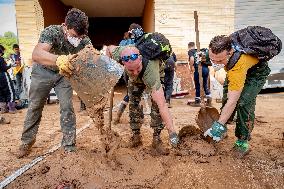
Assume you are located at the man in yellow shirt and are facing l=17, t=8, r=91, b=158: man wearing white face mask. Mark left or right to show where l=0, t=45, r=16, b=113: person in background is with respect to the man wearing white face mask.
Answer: right

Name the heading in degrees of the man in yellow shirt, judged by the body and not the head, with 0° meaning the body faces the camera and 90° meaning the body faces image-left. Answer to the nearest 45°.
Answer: approximately 45°

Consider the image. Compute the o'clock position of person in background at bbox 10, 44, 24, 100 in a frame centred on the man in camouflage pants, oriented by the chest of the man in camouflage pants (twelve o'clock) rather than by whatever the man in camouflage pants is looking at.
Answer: The person in background is roughly at 5 o'clock from the man in camouflage pants.

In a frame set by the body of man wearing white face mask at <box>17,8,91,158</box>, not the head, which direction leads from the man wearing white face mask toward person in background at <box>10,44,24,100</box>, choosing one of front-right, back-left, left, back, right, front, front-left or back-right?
back-left

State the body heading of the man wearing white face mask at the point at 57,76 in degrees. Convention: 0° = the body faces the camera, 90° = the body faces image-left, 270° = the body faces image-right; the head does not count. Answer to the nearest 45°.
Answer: approximately 315°

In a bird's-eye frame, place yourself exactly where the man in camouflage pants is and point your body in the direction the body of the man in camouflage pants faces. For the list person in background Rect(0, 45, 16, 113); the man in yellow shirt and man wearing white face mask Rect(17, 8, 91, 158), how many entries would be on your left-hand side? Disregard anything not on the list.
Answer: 1
